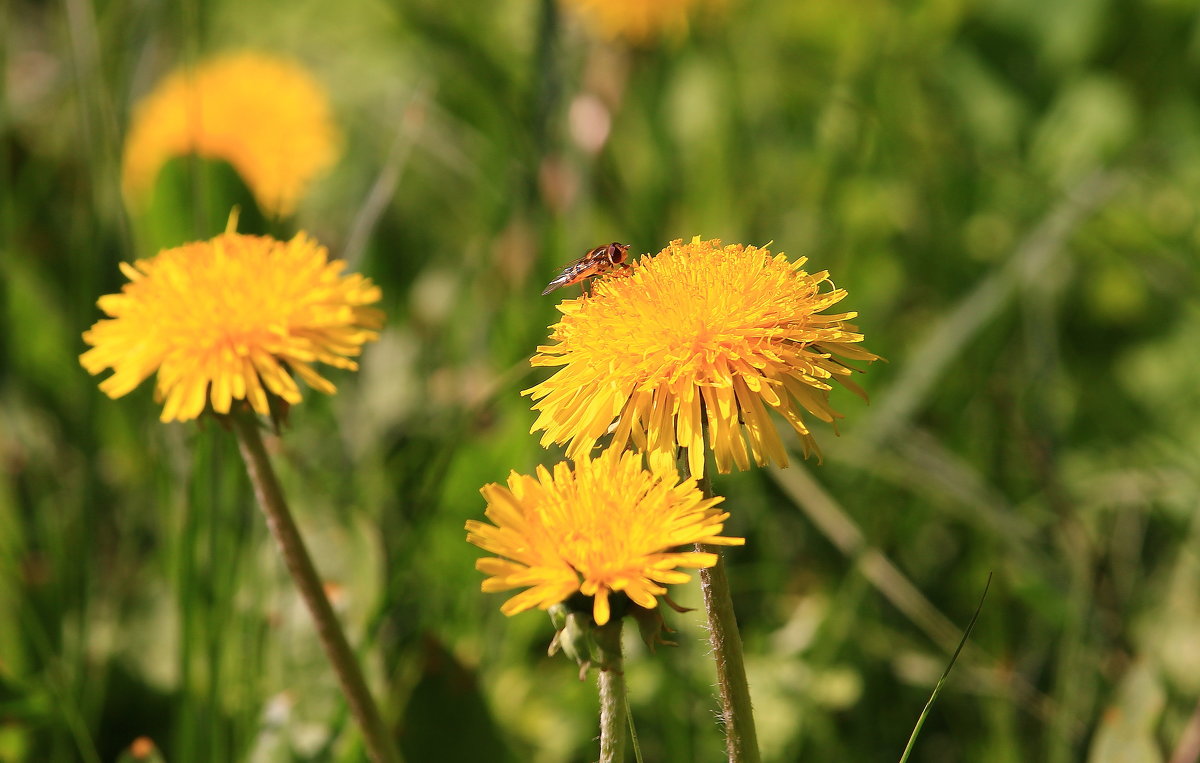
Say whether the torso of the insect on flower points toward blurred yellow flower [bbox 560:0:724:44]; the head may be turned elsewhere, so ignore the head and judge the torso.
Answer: no

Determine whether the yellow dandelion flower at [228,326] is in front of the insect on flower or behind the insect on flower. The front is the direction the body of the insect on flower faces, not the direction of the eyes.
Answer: behind

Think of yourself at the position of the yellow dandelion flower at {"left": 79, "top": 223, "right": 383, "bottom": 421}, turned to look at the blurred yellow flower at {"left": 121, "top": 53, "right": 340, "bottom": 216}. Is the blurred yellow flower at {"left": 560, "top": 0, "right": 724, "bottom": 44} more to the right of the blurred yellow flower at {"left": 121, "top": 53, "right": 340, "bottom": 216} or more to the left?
right

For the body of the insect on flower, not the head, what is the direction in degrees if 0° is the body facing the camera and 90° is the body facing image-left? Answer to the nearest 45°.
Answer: approximately 270°

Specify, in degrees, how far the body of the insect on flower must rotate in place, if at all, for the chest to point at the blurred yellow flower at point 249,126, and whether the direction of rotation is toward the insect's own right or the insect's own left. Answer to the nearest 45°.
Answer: approximately 135° to the insect's own left
